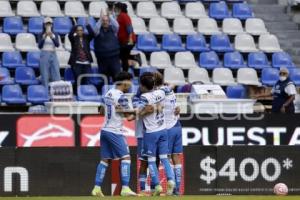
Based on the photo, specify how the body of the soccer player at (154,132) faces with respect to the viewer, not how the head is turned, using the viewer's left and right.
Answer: facing away from the viewer and to the left of the viewer

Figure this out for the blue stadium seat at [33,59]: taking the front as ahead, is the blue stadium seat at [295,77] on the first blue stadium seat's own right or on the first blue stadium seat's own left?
on the first blue stadium seat's own left

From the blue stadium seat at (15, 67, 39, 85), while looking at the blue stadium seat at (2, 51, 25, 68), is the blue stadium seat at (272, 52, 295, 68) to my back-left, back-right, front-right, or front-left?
back-right

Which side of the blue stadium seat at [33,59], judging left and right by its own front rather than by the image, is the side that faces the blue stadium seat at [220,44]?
left
